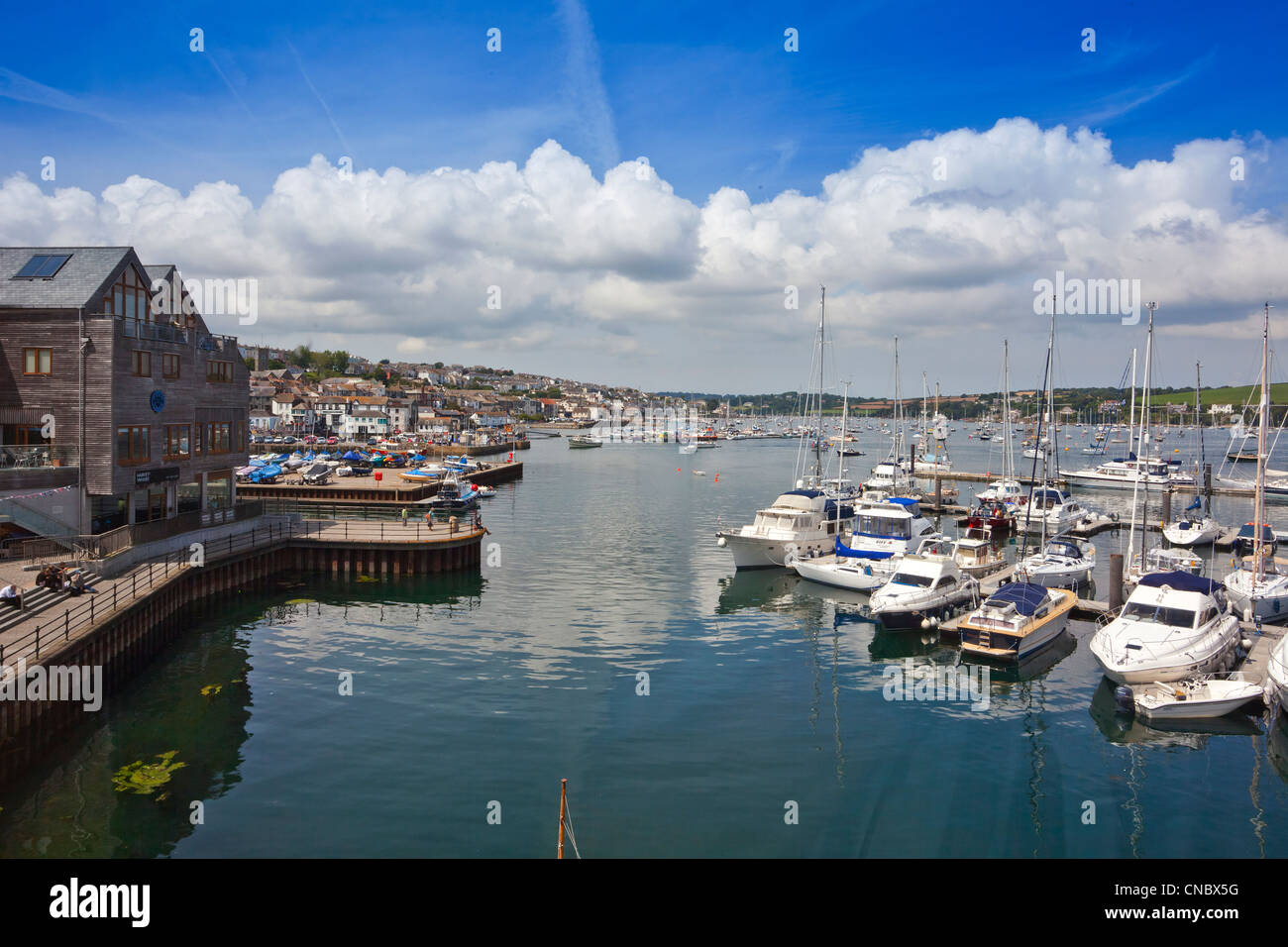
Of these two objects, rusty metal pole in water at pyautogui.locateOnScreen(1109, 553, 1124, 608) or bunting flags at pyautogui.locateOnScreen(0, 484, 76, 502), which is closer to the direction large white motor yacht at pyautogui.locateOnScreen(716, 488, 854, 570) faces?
the bunting flags

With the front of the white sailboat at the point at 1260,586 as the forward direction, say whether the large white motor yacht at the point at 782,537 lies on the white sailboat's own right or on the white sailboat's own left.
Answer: on the white sailboat's own right

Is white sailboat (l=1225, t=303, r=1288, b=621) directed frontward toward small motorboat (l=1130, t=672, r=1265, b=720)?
yes

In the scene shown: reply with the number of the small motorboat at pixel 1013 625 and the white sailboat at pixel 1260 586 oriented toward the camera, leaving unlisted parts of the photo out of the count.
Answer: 1

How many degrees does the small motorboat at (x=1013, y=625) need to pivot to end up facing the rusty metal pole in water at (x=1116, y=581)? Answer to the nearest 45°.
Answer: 0° — it already faces it
